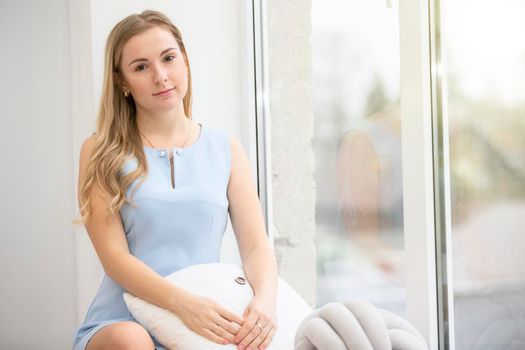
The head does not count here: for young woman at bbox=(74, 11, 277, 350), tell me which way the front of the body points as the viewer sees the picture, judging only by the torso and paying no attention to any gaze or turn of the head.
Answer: toward the camera
